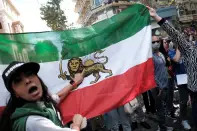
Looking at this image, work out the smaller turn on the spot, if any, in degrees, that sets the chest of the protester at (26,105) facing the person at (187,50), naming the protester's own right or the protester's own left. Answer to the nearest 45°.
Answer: approximately 90° to the protester's own left

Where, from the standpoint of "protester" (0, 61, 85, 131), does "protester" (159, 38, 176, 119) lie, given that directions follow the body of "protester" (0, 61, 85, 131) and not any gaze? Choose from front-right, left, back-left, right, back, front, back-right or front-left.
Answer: left

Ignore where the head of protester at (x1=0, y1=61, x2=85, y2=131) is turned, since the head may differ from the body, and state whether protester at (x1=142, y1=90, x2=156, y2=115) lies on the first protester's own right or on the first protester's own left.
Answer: on the first protester's own left

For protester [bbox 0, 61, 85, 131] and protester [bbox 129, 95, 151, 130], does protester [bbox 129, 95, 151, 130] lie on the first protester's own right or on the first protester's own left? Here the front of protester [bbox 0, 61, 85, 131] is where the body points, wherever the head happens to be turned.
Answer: on the first protester's own left

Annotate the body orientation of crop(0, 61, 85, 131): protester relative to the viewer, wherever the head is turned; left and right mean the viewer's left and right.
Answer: facing the viewer and to the right of the viewer

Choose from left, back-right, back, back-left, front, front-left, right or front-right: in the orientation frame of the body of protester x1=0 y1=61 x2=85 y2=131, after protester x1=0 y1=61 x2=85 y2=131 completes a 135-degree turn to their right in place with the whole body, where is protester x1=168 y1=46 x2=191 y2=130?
back-right

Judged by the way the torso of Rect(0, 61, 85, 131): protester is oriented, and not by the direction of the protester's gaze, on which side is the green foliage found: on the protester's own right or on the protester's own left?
on the protester's own left

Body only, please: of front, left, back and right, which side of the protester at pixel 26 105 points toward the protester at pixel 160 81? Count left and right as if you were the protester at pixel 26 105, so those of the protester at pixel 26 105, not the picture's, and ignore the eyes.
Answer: left
